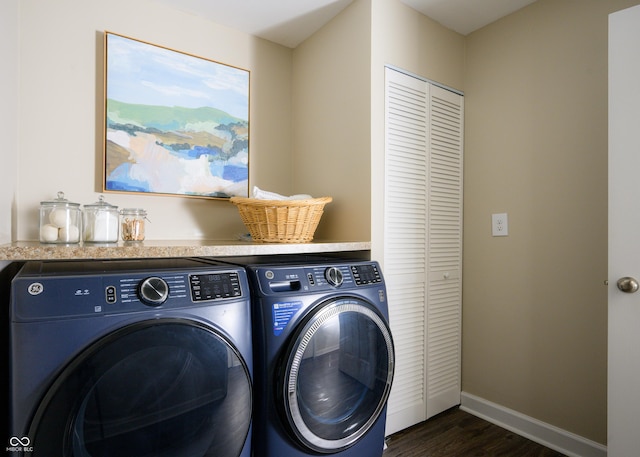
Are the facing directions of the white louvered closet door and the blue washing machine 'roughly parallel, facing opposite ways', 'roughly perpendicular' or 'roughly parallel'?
roughly parallel

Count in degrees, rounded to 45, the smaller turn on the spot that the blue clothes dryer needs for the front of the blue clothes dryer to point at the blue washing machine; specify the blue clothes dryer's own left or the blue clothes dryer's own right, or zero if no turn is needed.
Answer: approximately 90° to the blue clothes dryer's own left

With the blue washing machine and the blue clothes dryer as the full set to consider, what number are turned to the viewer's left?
0

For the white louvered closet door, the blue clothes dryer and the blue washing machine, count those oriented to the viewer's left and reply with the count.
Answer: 0

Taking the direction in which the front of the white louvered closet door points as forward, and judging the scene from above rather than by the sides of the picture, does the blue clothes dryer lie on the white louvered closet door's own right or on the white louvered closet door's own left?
on the white louvered closet door's own right

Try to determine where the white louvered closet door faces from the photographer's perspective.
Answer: facing the viewer and to the right of the viewer

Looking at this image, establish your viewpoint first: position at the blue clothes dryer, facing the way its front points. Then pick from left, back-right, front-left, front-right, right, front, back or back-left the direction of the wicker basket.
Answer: back-left

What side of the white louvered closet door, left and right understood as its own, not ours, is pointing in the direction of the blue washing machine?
right

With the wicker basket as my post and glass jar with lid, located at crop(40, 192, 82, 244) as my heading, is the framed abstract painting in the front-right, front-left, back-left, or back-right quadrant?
front-right

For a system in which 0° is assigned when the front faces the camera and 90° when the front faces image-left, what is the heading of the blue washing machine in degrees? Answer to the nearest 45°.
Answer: approximately 315°

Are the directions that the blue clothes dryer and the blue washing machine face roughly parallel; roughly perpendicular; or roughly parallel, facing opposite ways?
roughly parallel

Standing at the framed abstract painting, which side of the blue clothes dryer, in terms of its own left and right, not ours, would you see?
back

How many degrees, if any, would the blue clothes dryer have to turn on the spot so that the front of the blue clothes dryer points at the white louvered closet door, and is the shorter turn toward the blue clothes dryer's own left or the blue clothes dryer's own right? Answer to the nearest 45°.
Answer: approximately 90° to the blue clothes dryer's own left

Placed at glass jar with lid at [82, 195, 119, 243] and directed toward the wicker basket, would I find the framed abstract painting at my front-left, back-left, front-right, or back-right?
front-left

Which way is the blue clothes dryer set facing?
toward the camera

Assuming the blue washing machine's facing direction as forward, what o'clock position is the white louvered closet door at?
The white louvered closet door is roughly at 9 o'clock from the blue washing machine.
